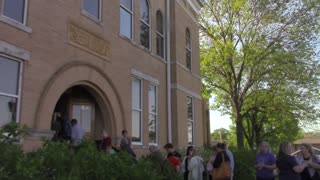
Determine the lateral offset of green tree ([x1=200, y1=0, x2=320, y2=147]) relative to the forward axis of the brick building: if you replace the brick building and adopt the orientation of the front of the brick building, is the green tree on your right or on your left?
on your left

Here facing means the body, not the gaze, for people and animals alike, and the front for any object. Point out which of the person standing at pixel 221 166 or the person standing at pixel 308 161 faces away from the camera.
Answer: the person standing at pixel 221 166

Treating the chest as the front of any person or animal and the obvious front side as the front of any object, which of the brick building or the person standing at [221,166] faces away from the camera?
the person standing

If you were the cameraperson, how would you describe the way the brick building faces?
facing the viewer and to the right of the viewer

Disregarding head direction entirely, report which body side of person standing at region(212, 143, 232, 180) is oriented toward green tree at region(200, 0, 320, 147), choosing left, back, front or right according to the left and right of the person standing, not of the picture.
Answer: front

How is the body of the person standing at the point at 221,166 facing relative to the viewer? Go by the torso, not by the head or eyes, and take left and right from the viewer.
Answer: facing away from the viewer

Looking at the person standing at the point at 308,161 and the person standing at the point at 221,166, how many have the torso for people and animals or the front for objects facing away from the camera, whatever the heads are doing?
1
